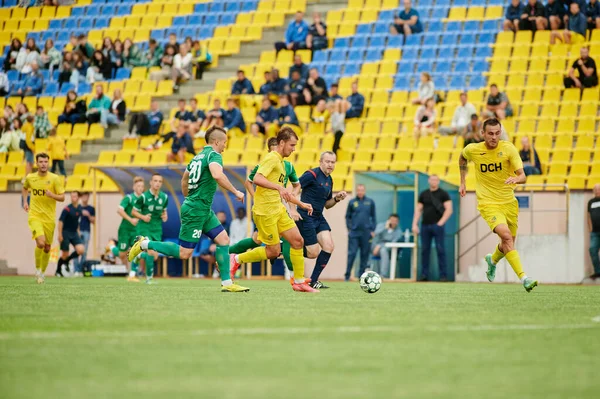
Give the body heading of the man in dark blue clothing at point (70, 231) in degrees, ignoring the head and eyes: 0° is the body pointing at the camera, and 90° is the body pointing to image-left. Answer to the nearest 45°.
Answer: approximately 315°

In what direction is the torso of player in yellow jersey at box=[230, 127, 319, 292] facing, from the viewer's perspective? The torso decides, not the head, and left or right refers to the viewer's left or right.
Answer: facing to the right of the viewer

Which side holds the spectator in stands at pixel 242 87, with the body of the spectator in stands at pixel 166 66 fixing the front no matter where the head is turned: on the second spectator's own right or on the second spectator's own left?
on the second spectator's own left

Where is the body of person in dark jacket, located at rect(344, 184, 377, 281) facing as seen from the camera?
toward the camera

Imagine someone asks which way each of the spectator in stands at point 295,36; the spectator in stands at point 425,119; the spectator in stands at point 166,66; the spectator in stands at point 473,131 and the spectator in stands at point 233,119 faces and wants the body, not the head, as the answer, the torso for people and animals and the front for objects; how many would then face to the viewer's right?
0

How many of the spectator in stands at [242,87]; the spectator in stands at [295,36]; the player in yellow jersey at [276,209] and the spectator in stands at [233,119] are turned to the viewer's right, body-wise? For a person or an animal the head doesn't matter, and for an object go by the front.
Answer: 1

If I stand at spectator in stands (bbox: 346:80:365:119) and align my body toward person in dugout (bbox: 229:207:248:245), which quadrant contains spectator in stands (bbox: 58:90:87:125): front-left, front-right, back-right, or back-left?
front-right

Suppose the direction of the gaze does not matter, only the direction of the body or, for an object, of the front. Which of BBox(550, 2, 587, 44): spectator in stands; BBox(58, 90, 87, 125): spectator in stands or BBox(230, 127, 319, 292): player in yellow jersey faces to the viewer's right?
the player in yellow jersey

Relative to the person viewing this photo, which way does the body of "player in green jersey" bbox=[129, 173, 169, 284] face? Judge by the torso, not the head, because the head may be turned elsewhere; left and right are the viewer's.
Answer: facing the viewer and to the right of the viewer

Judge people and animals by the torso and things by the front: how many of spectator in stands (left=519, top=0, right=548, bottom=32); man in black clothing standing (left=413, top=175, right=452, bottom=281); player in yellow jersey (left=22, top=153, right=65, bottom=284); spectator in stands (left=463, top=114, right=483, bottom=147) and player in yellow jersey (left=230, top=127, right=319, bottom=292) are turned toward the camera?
4

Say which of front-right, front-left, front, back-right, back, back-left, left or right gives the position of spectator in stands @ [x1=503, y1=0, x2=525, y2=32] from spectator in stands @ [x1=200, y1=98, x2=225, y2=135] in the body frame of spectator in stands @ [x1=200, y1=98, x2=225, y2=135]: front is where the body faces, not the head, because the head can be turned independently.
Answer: back-left

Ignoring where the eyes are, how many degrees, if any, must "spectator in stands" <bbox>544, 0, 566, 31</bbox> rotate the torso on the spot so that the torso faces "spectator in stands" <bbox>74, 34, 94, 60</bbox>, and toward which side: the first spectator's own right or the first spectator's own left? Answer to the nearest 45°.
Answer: approximately 45° to the first spectator's own right

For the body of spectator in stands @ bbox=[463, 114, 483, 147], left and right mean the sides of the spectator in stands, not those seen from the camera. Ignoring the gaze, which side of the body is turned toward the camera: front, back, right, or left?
front

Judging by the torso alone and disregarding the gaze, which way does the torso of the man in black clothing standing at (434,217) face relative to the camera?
toward the camera

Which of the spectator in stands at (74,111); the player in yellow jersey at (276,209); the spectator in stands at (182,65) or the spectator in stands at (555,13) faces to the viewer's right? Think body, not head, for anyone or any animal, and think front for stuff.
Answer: the player in yellow jersey

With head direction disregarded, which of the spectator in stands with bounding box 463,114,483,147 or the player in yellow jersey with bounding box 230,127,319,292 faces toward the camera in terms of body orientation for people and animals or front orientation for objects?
the spectator in stands

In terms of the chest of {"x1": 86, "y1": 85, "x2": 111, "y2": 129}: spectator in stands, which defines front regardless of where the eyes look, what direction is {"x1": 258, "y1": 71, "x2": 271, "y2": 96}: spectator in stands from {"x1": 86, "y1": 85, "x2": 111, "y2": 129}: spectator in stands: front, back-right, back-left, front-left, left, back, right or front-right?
left
